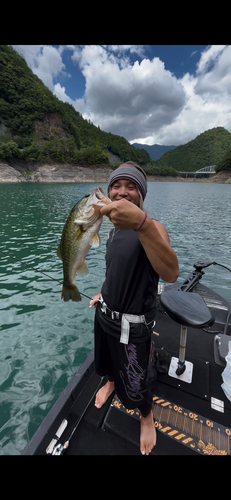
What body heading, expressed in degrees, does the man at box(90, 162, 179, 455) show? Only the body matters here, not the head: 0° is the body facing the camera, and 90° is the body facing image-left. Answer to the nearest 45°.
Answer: approximately 45°
